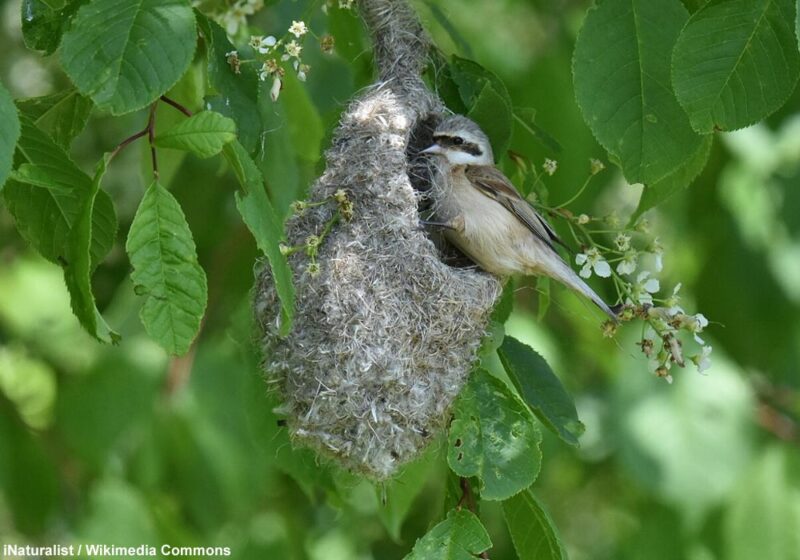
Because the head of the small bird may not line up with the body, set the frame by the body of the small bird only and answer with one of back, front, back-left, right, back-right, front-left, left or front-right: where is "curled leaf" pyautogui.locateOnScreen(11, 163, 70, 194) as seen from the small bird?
front-left

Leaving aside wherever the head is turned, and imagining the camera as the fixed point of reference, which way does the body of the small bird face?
to the viewer's left

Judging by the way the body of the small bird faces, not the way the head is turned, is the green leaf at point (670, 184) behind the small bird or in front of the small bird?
behind

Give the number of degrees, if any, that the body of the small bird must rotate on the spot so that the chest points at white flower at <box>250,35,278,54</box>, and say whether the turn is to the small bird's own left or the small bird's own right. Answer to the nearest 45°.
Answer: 0° — it already faces it

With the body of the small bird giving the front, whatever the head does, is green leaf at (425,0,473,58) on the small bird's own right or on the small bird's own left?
on the small bird's own right

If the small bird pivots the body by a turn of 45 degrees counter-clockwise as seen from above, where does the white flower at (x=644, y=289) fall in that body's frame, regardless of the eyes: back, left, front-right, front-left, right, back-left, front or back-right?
left
